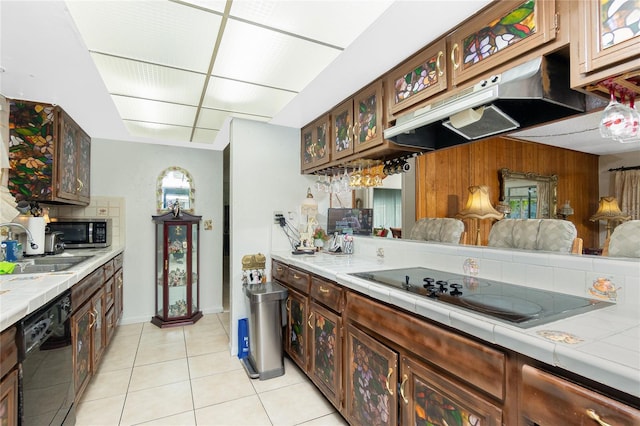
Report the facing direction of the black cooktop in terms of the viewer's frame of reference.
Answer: facing the viewer and to the left of the viewer

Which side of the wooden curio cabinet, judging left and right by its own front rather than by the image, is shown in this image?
front

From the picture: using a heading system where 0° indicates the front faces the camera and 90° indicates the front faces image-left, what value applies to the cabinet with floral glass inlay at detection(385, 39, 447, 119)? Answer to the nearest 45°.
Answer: approximately 45°

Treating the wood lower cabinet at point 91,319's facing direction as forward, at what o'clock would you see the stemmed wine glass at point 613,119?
The stemmed wine glass is roughly at 2 o'clock from the wood lower cabinet.

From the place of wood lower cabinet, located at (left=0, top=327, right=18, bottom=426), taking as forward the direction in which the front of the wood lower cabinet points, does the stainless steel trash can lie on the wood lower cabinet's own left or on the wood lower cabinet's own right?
on the wood lower cabinet's own left

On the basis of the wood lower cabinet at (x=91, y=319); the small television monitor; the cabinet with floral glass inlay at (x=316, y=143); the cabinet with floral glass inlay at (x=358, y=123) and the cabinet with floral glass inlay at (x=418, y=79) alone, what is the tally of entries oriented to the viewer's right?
1

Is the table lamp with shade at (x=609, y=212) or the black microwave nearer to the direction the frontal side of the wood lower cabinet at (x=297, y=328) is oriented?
the black microwave

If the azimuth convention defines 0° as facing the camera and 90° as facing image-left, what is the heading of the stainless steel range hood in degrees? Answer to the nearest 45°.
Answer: approximately 45°

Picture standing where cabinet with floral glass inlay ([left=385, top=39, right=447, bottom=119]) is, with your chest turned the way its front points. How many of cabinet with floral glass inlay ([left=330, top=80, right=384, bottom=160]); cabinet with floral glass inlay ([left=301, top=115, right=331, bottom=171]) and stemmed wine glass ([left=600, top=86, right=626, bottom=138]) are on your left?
1

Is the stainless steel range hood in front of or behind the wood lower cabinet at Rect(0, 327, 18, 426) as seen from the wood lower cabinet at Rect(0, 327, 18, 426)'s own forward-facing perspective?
in front

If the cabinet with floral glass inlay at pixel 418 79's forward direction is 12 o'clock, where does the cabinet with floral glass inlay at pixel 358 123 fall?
the cabinet with floral glass inlay at pixel 358 123 is roughly at 3 o'clock from the cabinet with floral glass inlay at pixel 418 79.

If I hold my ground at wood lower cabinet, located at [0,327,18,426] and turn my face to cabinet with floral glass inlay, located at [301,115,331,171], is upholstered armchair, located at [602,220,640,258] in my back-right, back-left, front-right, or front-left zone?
front-right

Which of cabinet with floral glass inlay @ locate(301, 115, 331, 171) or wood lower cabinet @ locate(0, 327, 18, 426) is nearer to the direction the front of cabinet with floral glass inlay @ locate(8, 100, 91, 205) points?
the cabinet with floral glass inlay

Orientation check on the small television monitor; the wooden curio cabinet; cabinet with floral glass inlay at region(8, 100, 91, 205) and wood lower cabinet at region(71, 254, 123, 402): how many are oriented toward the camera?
2

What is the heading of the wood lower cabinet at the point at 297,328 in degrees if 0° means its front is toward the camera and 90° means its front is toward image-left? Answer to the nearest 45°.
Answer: approximately 45°

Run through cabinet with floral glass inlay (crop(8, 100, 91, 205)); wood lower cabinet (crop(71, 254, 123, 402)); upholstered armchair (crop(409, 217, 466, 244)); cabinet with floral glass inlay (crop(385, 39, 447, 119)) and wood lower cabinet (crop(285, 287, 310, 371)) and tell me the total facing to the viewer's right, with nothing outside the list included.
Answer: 2
